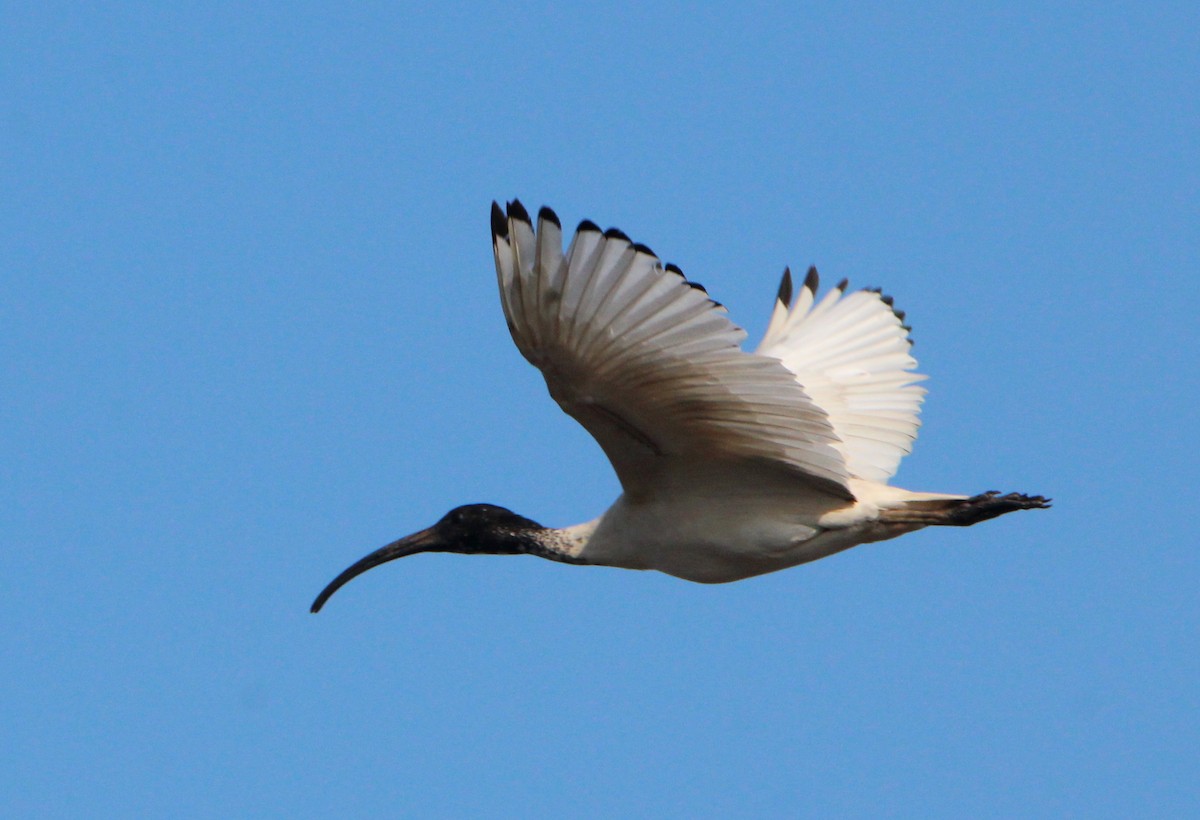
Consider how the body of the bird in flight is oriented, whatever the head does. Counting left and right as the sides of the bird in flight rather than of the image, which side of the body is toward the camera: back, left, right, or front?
left
